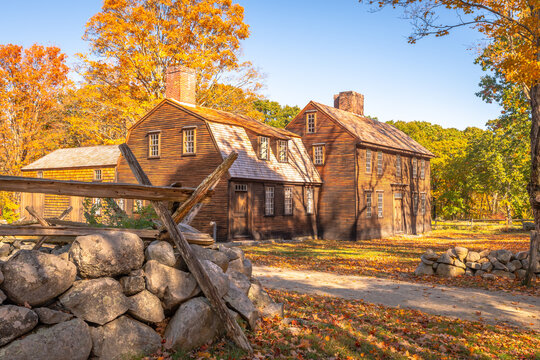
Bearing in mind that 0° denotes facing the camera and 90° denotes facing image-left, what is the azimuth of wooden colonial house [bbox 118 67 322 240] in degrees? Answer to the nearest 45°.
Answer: approximately 315°

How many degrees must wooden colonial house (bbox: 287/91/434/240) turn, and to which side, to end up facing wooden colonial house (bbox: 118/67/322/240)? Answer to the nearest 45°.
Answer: approximately 90° to its right

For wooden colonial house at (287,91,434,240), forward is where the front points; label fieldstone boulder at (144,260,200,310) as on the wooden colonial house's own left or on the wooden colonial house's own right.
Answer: on the wooden colonial house's own right

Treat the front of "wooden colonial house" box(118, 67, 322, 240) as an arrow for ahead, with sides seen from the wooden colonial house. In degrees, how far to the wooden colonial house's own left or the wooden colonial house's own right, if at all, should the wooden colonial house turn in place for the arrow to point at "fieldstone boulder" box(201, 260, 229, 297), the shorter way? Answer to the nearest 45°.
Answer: approximately 45° to the wooden colonial house's own right

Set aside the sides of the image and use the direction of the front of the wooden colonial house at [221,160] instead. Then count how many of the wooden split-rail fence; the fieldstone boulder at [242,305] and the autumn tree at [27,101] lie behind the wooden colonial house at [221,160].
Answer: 1

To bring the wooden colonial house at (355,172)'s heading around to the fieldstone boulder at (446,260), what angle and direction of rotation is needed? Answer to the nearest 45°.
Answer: approximately 45° to its right

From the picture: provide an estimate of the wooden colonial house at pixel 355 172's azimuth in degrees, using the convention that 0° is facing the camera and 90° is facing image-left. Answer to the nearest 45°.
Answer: approximately 315°

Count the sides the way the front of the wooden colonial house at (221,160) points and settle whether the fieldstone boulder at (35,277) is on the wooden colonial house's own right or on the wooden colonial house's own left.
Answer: on the wooden colonial house's own right

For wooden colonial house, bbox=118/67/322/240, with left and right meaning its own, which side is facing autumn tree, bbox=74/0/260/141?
back

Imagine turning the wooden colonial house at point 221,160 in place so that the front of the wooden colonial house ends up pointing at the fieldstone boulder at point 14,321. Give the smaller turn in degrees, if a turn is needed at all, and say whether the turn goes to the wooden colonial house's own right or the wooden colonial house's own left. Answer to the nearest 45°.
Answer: approximately 45° to the wooden colonial house's own right

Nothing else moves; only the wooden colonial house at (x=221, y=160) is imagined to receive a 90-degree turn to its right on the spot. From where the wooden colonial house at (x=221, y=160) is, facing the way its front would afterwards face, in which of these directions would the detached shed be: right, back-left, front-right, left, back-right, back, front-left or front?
right

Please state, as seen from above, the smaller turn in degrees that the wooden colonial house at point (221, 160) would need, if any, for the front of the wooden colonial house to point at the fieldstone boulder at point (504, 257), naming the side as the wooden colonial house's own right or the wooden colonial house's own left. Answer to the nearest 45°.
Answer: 0° — it already faces it

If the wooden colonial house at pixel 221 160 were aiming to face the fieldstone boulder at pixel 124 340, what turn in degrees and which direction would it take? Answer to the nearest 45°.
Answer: approximately 45° to its right

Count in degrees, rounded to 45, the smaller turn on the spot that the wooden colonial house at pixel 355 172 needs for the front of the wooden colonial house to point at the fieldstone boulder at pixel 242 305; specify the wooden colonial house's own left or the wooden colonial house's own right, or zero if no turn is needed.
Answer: approximately 45° to the wooden colonial house's own right
